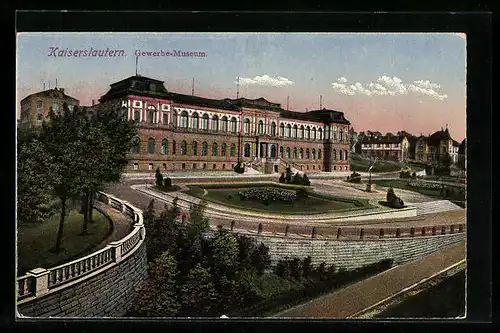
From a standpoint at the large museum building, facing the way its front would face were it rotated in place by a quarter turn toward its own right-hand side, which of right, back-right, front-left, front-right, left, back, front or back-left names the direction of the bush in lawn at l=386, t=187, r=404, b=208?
back-left

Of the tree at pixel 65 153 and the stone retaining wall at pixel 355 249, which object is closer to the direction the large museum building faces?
the stone retaining wall

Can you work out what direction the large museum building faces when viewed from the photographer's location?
facing the viewer and to the right of the viewer

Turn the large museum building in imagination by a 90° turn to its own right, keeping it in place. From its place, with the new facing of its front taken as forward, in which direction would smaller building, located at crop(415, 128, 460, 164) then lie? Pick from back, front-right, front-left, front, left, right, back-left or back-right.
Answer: back-left

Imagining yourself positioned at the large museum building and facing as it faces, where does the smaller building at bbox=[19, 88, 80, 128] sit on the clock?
The smaller building is roughly at 4 o'clock from the large museum building.
